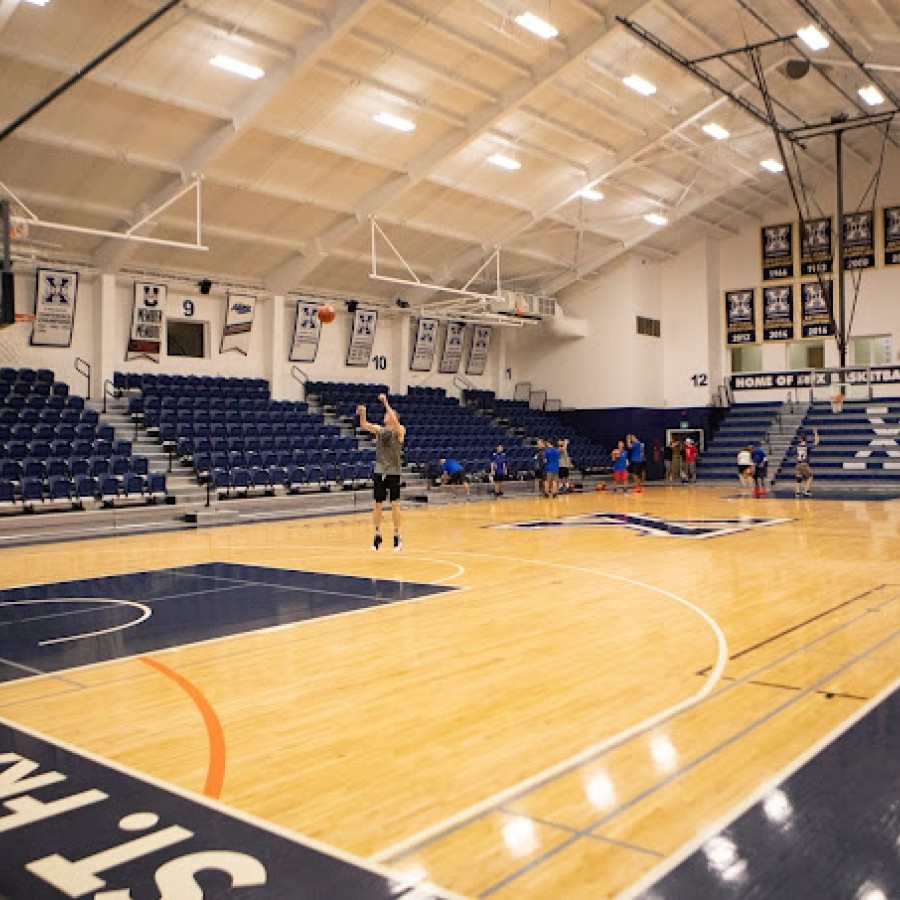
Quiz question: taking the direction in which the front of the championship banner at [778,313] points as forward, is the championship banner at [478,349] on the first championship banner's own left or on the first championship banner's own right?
on the first championship banner's own right

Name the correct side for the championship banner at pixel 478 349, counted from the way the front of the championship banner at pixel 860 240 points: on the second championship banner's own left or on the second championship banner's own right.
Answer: on the second championship banner's own right

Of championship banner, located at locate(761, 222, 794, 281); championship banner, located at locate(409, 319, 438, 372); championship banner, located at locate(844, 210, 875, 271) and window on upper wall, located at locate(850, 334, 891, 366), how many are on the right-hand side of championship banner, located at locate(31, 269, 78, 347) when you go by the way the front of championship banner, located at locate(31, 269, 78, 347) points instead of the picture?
0

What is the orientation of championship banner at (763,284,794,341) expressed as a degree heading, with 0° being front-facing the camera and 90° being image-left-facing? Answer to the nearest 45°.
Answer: approximately 0°

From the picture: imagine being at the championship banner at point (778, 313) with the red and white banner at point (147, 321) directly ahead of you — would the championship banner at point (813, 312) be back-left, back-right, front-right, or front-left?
back-left

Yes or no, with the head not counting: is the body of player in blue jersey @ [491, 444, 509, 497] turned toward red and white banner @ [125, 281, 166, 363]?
no

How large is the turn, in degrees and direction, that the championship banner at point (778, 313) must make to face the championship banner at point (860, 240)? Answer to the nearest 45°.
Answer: approximately 90° to its left

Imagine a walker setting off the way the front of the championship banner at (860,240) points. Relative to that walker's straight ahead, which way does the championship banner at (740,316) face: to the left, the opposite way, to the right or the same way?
the same way

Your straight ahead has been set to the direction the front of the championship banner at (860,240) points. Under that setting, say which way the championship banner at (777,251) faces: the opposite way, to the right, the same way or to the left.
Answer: the same way

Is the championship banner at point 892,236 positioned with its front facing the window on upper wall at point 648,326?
no

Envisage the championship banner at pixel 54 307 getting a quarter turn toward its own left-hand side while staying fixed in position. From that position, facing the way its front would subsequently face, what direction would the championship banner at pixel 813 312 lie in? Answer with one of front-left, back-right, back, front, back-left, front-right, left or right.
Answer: front

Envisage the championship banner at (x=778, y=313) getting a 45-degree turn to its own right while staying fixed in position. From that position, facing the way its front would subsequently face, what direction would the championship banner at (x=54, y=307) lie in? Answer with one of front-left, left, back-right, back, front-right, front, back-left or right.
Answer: front

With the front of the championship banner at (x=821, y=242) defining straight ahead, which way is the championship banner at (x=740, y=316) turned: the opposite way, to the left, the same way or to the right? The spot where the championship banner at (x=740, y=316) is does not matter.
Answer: the same way

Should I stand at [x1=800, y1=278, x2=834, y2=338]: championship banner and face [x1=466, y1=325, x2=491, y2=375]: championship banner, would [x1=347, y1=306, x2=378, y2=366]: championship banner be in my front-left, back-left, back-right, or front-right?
front-left

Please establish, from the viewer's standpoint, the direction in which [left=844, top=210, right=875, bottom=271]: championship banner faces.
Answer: facing the viewer
